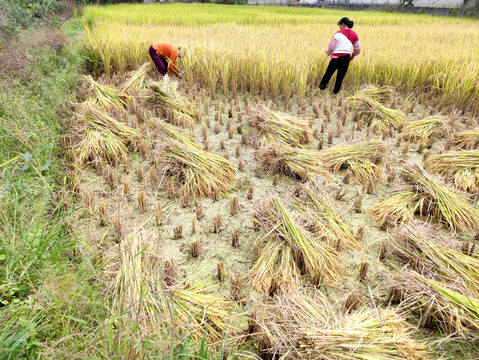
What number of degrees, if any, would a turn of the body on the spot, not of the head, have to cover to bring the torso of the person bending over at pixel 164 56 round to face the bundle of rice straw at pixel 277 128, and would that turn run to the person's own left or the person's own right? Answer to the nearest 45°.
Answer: approximately 45° to the person's own right

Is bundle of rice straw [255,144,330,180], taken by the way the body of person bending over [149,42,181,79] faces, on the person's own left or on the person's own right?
on the person's own right

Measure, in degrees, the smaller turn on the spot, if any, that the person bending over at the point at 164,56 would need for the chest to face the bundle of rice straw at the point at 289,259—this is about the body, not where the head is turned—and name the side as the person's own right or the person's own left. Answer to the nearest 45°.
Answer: approximately 90° to the person's own right

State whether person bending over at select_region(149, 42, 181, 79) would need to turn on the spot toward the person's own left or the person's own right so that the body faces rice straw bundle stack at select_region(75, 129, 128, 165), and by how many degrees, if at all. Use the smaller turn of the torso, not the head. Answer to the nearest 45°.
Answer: approximately 90° to the person's own right

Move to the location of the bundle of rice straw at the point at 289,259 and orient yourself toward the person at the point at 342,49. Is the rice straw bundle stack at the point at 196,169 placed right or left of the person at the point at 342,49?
left

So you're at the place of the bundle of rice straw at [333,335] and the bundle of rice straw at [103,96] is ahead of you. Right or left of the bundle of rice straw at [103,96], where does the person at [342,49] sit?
right

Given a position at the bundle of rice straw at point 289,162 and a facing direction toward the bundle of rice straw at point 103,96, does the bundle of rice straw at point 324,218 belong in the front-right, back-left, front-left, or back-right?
back-left

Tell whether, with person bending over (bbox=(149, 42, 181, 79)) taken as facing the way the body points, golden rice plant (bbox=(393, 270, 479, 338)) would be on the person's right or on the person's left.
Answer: on the person's right

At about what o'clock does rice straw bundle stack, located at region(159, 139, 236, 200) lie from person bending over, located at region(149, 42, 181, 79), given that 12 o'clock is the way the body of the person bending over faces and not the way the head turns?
The rice straw bundle stack is roughly at 3 o'clock from the person bending over.

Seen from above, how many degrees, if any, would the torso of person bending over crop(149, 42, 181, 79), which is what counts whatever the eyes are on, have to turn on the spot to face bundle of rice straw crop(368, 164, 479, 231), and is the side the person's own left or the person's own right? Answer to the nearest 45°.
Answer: approximately 45° to the person's own right

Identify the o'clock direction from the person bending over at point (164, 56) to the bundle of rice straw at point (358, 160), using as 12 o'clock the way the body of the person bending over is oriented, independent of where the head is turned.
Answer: The bundle of rice straw is roughly at 2 o'clock from the person bending over.

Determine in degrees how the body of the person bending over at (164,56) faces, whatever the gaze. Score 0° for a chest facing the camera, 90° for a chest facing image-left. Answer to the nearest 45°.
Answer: approximately 270°
